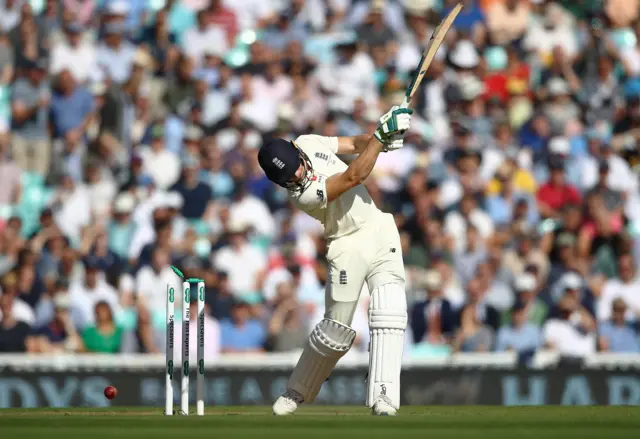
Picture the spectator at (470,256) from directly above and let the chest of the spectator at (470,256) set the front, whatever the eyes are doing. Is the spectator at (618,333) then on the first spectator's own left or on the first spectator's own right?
on the first spectator's own left

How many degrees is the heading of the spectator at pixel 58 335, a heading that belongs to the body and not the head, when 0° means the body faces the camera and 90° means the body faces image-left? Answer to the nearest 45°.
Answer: approximately 0°

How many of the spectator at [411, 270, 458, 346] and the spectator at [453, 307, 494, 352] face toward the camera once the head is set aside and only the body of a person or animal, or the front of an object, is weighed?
2
